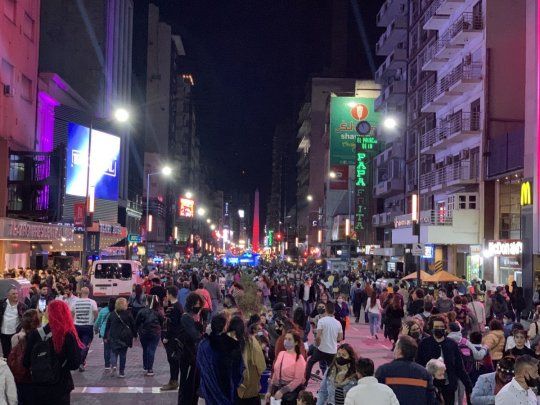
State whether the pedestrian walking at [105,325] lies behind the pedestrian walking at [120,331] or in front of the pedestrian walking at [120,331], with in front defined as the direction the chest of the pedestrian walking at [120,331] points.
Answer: in front

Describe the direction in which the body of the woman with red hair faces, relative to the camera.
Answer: away from the camera

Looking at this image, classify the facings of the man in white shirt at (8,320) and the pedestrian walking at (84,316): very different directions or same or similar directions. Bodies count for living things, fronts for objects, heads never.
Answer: very different directions

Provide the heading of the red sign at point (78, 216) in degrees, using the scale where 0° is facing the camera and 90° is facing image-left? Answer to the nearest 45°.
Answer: approximately 0°

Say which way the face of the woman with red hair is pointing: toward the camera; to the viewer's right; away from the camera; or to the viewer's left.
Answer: away from the camera

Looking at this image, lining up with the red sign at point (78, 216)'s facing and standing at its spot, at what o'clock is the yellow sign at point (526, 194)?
The yellow sign is roughly at 10 o'clock from the red sign.

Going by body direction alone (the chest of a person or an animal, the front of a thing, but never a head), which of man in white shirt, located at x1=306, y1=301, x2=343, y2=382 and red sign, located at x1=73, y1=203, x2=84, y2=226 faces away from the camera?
the man in white shirt

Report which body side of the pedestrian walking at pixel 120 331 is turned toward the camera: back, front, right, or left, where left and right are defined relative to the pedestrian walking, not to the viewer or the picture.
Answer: back

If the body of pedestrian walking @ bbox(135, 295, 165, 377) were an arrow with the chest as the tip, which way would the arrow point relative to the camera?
away from the camera

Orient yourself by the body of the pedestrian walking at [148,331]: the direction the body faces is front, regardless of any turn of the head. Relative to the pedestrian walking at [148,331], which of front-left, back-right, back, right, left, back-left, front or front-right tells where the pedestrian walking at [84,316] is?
left

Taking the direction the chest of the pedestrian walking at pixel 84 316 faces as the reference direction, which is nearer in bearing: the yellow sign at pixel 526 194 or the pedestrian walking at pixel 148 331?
the yellow sign

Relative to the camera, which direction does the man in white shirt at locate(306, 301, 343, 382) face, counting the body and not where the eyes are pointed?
away from the camera
